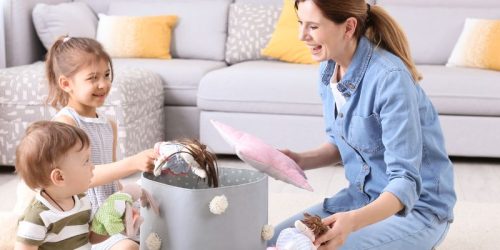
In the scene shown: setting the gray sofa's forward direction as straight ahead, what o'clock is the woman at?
The woman is roughly at 12 o'clock from the gray sofa.

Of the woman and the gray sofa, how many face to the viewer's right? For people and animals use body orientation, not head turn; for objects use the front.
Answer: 0

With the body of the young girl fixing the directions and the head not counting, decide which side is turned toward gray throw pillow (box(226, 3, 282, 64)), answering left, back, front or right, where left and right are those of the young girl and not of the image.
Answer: left

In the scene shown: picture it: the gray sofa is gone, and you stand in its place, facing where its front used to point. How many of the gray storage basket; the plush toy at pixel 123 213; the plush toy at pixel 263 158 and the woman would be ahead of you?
4

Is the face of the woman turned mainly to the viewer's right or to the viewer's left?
to the viewer's left

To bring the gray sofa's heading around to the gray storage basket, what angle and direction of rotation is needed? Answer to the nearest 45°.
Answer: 0° — it already faces it

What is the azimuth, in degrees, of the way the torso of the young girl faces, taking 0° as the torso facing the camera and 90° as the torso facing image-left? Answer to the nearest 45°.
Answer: approximately 315°

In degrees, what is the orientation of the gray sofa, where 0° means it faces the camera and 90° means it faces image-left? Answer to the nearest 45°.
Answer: approximately 0°

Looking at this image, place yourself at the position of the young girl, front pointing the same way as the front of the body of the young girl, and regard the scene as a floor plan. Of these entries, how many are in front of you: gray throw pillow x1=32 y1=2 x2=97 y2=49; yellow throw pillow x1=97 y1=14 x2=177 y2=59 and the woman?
1

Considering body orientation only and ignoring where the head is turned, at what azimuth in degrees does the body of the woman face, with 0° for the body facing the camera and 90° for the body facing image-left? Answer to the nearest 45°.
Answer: approximately 45°

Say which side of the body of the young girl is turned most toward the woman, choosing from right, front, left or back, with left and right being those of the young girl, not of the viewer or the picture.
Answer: front

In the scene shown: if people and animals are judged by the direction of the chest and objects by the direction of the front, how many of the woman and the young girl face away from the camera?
0

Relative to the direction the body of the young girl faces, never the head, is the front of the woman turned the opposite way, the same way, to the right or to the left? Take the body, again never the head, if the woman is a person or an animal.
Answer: to the right
